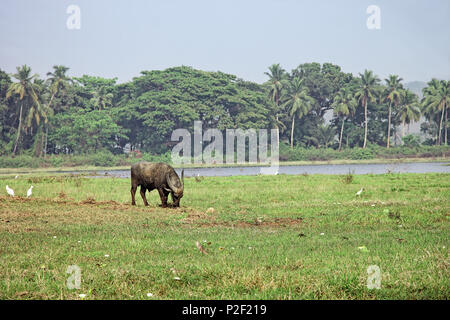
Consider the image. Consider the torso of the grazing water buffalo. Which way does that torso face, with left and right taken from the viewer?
facing the viewer and to the right of the viewer
